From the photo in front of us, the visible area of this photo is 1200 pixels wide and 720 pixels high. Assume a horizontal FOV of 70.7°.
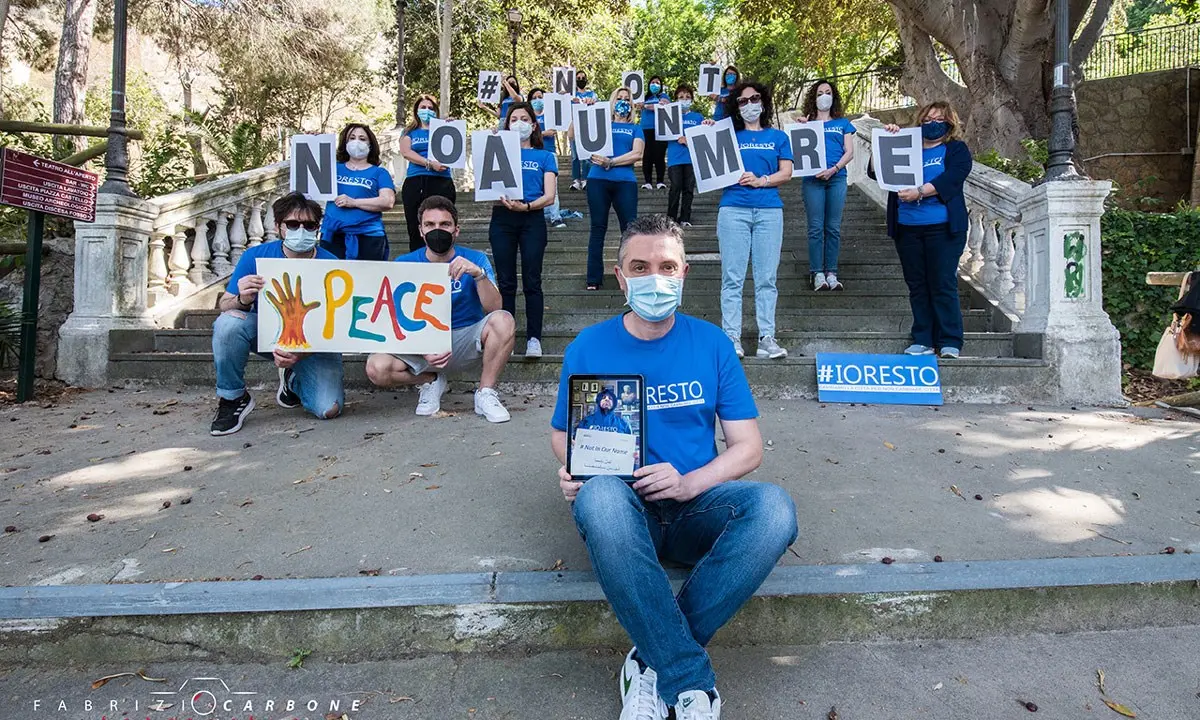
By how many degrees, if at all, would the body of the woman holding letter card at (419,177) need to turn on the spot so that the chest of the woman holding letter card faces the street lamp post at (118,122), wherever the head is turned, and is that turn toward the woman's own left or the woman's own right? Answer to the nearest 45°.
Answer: approximately 90° to the woman's own right

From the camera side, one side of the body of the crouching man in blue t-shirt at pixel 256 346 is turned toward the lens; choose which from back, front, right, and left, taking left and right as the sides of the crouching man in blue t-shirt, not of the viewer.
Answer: front

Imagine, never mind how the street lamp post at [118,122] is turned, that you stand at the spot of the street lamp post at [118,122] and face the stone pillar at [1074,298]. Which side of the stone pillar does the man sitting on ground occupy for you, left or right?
right

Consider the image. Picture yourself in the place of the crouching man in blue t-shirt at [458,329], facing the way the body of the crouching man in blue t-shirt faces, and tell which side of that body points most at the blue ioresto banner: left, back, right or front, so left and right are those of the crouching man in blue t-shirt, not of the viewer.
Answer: left

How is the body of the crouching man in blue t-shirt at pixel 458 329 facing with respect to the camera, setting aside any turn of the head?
toward the camera

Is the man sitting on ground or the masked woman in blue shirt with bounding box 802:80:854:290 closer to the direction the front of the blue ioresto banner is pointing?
the man sitting on ground

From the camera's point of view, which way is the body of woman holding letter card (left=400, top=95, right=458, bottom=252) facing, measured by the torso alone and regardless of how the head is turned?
toward the camera

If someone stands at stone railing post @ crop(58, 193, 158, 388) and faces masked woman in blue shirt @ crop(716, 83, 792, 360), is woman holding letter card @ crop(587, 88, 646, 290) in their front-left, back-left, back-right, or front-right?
front-left

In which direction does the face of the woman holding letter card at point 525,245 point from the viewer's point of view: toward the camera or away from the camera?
toward the camera

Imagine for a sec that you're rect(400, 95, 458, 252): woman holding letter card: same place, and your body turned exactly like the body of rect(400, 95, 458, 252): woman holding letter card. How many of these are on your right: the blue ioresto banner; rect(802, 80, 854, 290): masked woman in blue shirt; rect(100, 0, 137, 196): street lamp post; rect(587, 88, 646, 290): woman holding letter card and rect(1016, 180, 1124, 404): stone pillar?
1

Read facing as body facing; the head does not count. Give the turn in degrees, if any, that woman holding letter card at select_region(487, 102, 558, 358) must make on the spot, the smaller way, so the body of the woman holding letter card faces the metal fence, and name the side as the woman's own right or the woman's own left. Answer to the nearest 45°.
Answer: approximately 135° to the woman's own left

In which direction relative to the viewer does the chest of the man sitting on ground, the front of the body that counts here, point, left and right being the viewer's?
facing the viewer

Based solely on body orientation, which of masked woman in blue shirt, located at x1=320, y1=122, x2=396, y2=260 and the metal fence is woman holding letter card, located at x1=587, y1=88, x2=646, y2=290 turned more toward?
the masked woman in blue shirt

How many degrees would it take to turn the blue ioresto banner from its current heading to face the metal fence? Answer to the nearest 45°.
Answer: approximately 180°

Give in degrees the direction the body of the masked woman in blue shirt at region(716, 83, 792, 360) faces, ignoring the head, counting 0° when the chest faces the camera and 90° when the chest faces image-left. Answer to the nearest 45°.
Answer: approximately 0°
